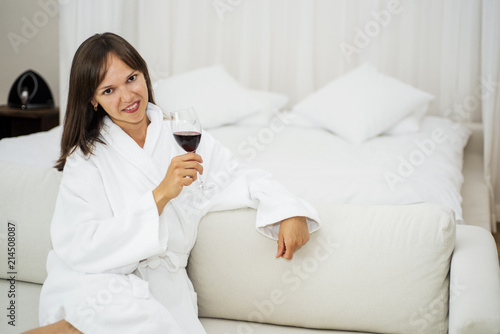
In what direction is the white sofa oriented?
toward the camera

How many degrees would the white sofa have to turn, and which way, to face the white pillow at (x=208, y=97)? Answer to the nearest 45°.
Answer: approximately 180°

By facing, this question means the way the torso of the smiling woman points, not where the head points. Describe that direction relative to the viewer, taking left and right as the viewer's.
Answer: facing the viewer and to the right of the viewer

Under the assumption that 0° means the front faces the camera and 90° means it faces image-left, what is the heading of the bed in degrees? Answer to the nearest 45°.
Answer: approximately 0°

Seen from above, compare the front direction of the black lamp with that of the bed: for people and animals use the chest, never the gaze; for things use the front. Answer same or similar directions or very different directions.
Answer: same or similar directions

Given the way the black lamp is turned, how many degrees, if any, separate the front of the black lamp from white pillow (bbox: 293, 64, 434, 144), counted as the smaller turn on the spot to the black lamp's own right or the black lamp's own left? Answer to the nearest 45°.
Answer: approximately 45° to the black lamp's own left

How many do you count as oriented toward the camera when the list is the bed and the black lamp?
2

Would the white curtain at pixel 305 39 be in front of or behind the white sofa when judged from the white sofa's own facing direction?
behind

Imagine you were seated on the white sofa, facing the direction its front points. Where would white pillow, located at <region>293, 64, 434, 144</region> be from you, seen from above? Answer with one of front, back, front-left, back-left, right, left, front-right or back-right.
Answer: back

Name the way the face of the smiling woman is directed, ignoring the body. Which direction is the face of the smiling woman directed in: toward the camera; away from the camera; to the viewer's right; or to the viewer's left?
toward the camera
